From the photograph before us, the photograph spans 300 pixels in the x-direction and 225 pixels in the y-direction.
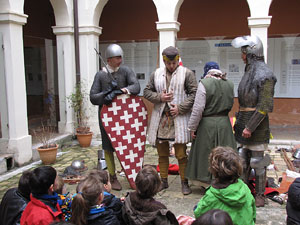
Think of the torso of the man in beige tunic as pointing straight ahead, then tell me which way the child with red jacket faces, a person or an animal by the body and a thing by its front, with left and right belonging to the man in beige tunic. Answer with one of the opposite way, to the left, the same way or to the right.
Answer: the opposite way

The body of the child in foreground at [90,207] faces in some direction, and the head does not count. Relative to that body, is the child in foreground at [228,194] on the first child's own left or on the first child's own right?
on the first child's own right

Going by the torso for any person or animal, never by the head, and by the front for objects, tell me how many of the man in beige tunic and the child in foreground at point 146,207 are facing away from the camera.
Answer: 1

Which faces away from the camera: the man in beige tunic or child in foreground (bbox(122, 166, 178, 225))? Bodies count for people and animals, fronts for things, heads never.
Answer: the child in foreground

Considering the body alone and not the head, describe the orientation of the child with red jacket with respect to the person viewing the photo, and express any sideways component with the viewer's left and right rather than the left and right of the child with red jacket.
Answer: facing away from the viewer and to the right of the viewer

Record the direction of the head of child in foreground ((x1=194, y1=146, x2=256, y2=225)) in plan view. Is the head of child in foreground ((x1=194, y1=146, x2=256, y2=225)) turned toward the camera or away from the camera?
away from the camera

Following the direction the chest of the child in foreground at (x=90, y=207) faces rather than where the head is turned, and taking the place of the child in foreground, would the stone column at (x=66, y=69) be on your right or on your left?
on your left

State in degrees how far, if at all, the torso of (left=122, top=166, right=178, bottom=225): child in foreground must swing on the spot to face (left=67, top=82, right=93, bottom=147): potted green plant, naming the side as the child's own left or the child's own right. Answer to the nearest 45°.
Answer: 0° — they already face it

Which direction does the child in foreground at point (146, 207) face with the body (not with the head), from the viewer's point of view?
away from the camera

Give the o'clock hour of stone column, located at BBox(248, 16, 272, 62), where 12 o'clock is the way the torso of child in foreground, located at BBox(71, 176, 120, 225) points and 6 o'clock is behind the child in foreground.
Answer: The stone column is roughly at 12 o'clock from the child in foreground.

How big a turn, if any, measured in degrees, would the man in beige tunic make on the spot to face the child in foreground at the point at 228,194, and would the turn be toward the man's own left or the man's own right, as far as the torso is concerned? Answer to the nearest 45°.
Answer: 0° — they already face them

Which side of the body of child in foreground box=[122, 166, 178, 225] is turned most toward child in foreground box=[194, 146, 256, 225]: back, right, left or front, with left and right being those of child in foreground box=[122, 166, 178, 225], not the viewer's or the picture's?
right

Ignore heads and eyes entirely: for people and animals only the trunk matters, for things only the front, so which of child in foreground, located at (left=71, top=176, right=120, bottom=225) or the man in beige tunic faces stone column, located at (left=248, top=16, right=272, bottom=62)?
the child in foreground
